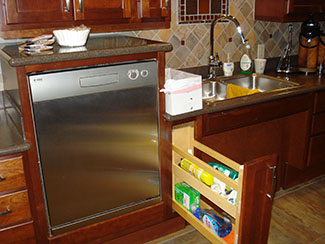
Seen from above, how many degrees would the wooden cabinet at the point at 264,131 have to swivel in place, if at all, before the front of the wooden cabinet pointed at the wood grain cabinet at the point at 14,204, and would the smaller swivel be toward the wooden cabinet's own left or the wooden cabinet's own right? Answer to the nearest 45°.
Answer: approximately 90° to the wooden cabinet's own right

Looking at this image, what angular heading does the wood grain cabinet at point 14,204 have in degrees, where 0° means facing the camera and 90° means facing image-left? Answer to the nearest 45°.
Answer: approximately 315°

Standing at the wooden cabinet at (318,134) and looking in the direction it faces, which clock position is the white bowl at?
The white bowl is roughly at 3 o'clock from the wooden cabinet.

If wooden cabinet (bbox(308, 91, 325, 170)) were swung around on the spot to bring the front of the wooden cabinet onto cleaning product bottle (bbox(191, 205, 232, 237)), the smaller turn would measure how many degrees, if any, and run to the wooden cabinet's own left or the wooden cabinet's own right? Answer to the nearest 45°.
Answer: approximately 45° to the wooden cabinet's own right

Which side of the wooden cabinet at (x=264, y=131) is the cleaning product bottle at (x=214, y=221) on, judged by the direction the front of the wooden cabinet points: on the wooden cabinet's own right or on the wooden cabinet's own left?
on the wooden cabinet's own right
